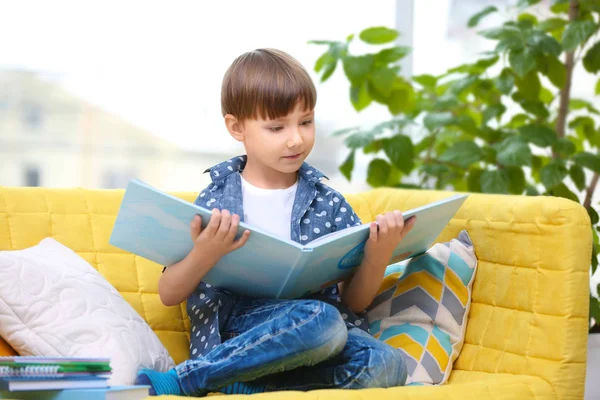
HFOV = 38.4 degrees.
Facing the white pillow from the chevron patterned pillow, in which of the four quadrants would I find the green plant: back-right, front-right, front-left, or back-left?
back-right

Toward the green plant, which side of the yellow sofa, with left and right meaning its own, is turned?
back

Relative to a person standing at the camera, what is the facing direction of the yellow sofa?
facing the viewer
